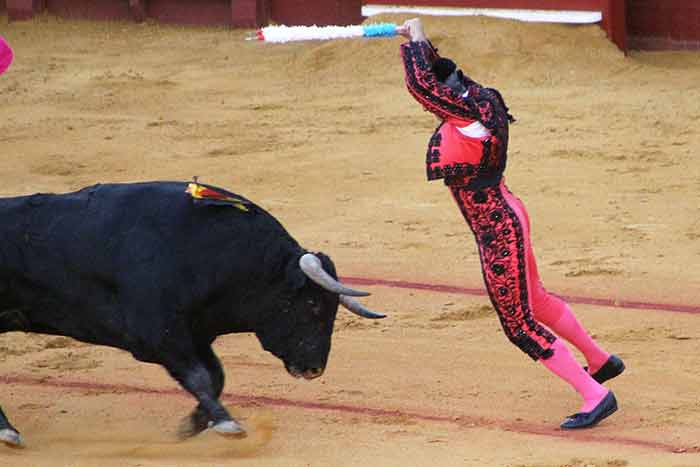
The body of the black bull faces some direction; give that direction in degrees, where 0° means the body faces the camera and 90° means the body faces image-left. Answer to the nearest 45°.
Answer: approximately 270°
